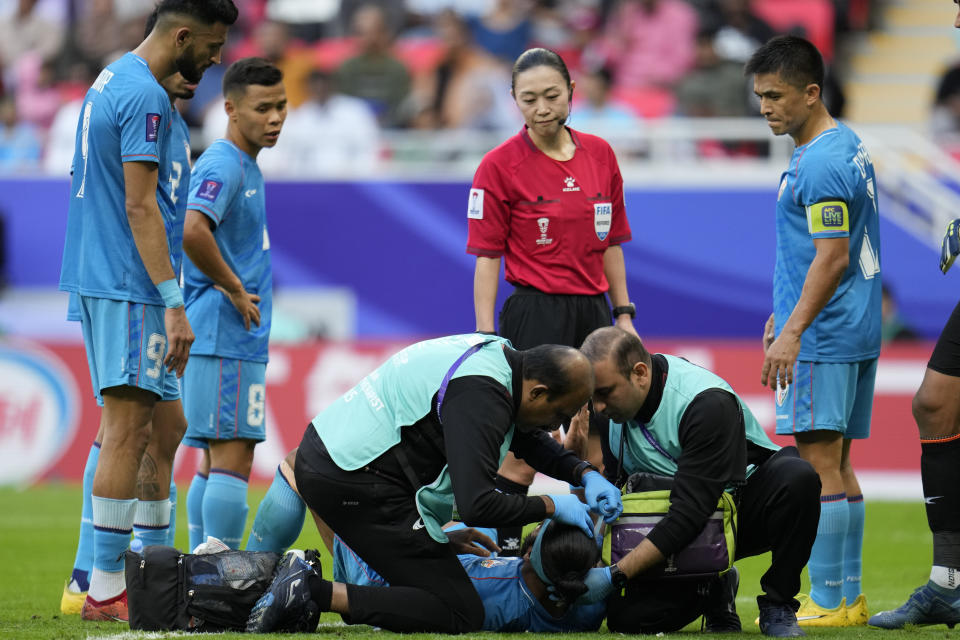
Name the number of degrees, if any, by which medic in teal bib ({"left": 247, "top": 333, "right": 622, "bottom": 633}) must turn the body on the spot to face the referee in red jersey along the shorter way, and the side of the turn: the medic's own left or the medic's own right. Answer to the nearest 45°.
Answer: approximately 90° to the medic's own left

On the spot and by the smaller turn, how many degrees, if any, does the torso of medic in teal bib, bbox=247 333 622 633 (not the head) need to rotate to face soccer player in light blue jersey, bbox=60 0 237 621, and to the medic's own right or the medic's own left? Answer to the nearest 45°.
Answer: approximately 135° to the medic's own left

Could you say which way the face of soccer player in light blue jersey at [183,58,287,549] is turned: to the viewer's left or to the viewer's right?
to the viewer's right

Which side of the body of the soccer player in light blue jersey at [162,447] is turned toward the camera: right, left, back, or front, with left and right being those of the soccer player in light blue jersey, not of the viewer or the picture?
right

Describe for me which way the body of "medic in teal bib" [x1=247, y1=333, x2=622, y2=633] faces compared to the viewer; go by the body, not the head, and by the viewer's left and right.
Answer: facing to the right of the viewer

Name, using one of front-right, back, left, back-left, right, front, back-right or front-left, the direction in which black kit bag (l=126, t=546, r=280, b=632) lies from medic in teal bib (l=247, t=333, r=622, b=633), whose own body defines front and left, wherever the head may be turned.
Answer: back

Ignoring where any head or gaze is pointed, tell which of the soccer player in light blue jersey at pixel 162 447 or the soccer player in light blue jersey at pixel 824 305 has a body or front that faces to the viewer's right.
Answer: the soccer player in light blue jersey at pixel 162 447

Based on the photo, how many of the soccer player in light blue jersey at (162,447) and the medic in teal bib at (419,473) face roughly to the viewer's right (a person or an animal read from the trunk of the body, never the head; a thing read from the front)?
2
